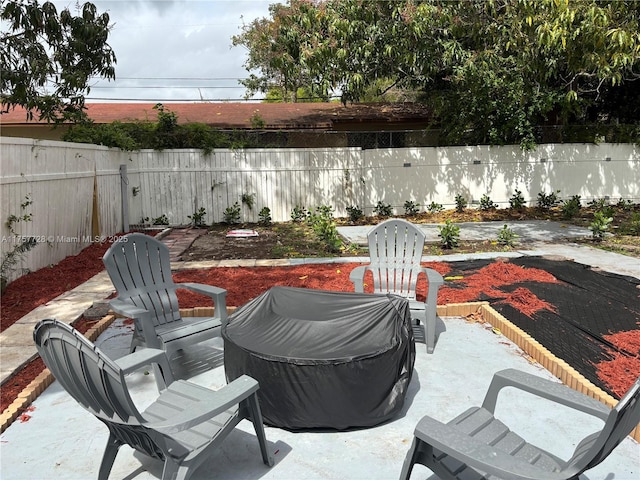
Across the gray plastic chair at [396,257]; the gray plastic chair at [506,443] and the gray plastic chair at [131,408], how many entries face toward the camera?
1

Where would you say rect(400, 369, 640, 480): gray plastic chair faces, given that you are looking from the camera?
facing away from the viewer and to the left of the viewer

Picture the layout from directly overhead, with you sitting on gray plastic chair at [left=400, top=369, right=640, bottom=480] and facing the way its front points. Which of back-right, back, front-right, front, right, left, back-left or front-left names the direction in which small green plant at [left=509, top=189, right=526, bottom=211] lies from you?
front-right

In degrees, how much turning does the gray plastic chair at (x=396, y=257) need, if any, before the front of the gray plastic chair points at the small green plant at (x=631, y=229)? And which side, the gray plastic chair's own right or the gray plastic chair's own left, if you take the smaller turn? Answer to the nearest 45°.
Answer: approximately 135° to the gray plastic chair's own left

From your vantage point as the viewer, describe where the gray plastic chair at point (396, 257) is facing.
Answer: facing the viewer

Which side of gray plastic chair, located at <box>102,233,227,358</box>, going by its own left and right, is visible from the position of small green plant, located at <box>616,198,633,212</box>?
left

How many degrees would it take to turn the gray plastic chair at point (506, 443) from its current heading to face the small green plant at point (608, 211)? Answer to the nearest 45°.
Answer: approximately 45° to its right

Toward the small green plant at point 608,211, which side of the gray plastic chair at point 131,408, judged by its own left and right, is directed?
front

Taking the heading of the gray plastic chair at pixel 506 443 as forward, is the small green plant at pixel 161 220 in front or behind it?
in front

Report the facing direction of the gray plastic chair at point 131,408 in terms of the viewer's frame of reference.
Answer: facing away from the viewer and to the right of the viewer

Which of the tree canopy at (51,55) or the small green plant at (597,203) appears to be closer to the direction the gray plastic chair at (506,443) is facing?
the tree canopy

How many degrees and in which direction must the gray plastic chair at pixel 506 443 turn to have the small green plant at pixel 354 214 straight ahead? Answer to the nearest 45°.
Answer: approximately 45° to its right

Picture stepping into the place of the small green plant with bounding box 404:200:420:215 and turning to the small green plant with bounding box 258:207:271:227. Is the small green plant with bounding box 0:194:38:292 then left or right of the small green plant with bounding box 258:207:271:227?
left

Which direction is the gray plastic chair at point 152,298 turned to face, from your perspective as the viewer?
facing the viewer and to the right of the viewer

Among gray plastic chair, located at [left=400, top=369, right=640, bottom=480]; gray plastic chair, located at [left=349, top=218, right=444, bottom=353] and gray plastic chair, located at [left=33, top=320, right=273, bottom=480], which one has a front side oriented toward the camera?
gray plastic chair, located at [left=349, top=218, right=444, bottom=353]
